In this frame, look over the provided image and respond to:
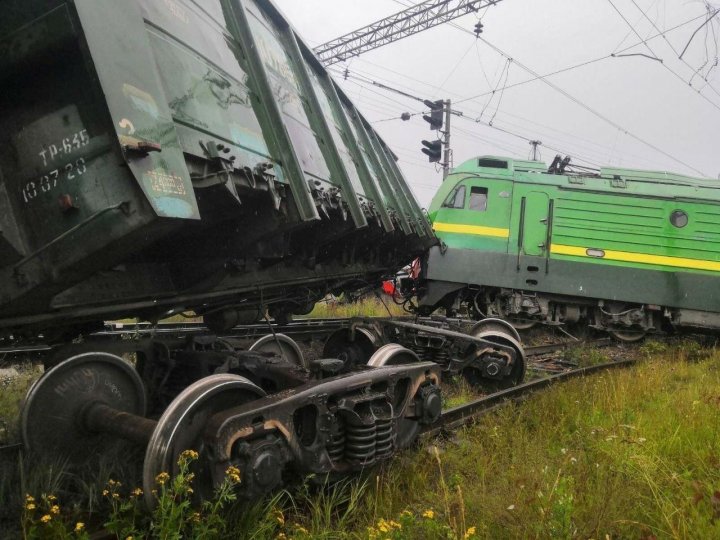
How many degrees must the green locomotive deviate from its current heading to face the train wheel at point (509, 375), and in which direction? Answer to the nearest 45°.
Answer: approximately 90° to its left

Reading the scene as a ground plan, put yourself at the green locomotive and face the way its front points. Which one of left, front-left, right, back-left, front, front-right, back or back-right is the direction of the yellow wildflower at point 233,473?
left

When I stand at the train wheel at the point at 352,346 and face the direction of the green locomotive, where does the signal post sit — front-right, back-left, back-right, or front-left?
front-left

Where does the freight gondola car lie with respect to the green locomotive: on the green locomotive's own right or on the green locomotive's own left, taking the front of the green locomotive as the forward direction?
on the green locomotive's own left

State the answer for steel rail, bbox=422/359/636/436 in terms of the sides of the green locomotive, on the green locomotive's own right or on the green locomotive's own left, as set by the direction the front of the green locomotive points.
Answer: on the green locomotive's own left

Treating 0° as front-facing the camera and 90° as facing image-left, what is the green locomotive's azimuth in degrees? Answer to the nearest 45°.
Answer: approximately 90°
